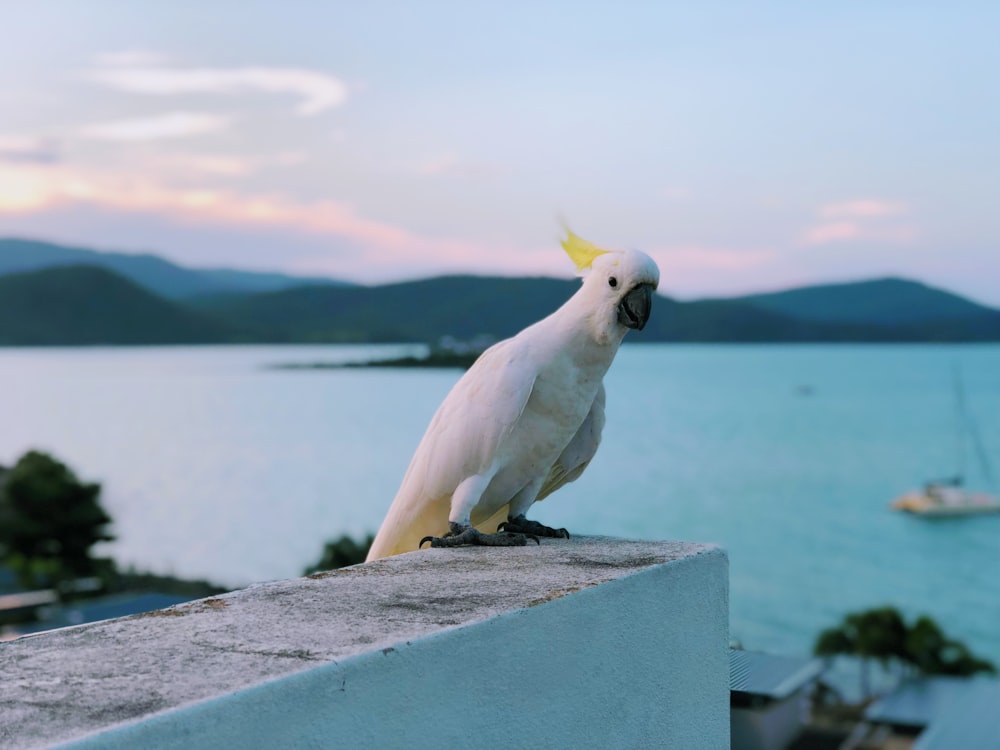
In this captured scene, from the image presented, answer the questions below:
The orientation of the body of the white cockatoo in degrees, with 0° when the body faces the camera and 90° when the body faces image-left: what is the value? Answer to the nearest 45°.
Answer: approximately 315°

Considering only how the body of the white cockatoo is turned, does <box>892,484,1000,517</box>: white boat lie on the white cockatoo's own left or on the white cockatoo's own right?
on the white cockatoo's own left

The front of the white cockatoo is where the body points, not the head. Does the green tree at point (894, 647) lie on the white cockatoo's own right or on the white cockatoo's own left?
on the white cockatoo's own left

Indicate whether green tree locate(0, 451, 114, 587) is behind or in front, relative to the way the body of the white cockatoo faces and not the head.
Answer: behind
